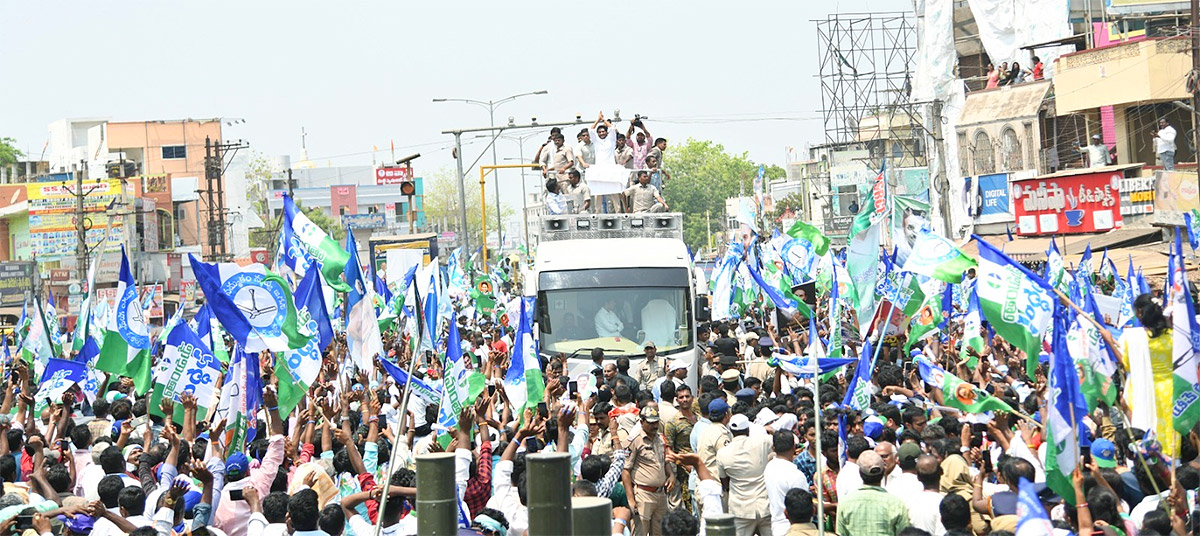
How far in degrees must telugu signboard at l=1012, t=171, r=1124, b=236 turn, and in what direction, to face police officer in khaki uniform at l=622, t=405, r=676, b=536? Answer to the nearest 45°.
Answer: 0° — it already faces them

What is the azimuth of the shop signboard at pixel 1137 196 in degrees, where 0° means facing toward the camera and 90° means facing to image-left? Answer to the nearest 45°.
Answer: approximately 0°

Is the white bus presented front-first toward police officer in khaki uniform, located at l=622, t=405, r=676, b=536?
yes

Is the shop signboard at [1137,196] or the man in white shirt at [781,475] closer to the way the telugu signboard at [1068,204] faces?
the man in white shirt

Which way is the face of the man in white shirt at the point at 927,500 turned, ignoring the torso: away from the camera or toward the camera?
away from the camera

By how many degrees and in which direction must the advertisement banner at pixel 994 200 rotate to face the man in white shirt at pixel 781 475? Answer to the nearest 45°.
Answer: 0° — it already faces them

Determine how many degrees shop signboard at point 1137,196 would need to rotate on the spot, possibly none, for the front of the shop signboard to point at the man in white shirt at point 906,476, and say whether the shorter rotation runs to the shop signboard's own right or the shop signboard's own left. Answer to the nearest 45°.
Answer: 0° — it already faces them

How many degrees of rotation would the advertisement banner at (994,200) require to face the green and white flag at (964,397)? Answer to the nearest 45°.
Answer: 0° — it already faces it

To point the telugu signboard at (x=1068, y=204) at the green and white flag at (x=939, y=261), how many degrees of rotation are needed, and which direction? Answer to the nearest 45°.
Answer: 0° — it already faces it

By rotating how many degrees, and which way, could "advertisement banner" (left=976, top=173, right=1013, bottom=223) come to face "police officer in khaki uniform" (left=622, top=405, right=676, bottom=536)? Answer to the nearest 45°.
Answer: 0° — it already faces them
